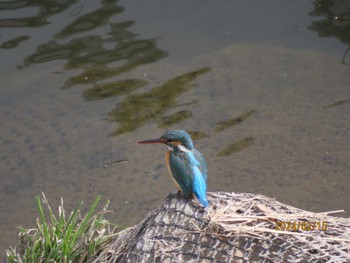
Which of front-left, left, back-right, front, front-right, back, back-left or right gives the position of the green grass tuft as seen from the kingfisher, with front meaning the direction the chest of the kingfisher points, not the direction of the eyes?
front-left

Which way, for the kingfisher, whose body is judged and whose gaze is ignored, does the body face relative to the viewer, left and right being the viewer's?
facing away from the viewer and to the left of the viewer
